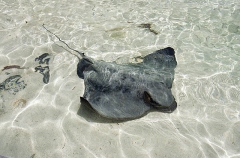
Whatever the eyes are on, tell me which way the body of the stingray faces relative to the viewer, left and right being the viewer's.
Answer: facing the viewer and to the right of the viewer
